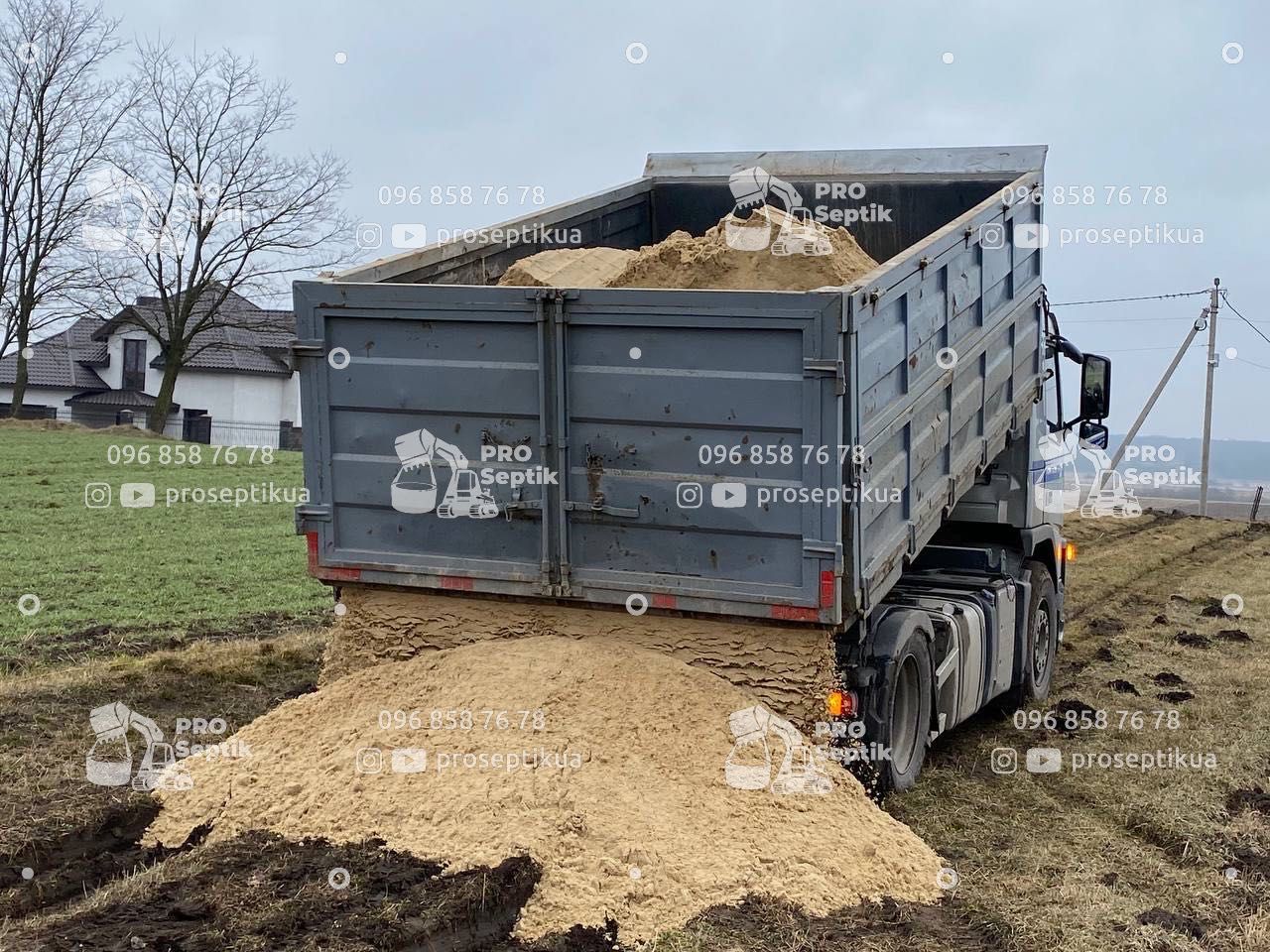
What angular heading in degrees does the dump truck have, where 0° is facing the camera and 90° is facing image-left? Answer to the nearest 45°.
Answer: approximately 225°

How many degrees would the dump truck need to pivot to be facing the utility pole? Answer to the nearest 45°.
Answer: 0° — it already faces it

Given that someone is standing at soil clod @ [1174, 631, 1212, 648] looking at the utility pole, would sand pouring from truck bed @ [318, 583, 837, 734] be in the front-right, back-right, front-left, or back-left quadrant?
back-left

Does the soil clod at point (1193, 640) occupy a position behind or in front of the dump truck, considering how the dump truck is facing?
in front
